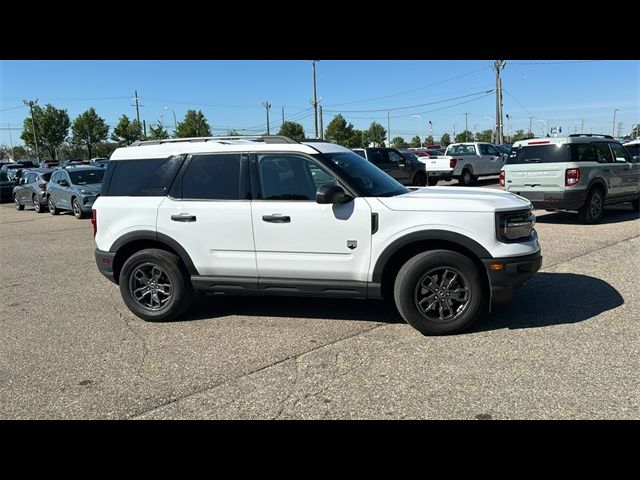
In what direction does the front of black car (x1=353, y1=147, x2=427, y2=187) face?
to the viewer's right

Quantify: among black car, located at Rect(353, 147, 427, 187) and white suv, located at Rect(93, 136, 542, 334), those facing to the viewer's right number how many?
2

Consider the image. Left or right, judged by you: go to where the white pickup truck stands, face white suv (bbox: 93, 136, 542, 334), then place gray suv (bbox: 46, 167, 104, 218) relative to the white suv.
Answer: right

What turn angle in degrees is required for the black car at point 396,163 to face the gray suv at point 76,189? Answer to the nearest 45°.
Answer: approximately 135° to its right

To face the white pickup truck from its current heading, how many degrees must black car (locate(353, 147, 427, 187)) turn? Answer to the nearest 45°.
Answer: approximately 45° to its left

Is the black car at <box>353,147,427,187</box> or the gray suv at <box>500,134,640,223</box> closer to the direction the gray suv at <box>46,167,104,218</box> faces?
the gray suv

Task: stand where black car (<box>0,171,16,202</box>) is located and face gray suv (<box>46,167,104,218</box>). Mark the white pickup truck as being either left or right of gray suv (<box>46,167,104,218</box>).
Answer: left

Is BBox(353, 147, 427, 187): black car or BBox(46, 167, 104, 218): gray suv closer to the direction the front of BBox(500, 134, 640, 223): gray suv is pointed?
the black car

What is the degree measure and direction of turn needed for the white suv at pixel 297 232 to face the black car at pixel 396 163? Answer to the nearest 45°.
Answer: approximately 90° to its left

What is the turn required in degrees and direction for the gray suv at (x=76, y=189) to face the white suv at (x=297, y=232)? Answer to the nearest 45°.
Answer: approximately 45° to its right

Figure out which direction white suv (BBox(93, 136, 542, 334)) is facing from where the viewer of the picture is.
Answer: facing to the right of the viewer

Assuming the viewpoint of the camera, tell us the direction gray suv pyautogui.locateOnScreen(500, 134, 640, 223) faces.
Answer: facing away from the viewer and to the right of the viewer
